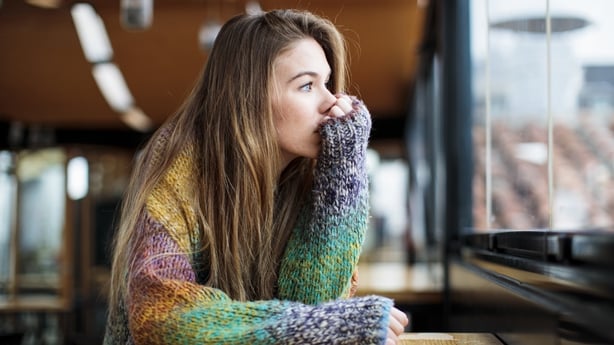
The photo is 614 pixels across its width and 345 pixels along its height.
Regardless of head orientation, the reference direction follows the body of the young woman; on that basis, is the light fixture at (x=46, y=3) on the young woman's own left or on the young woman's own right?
on the young woman's own left

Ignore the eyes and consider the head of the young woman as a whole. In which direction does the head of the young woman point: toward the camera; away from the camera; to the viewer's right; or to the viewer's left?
to the viewer's right

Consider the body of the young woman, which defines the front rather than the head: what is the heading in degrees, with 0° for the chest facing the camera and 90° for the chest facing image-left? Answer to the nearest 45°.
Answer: approximately 270°
